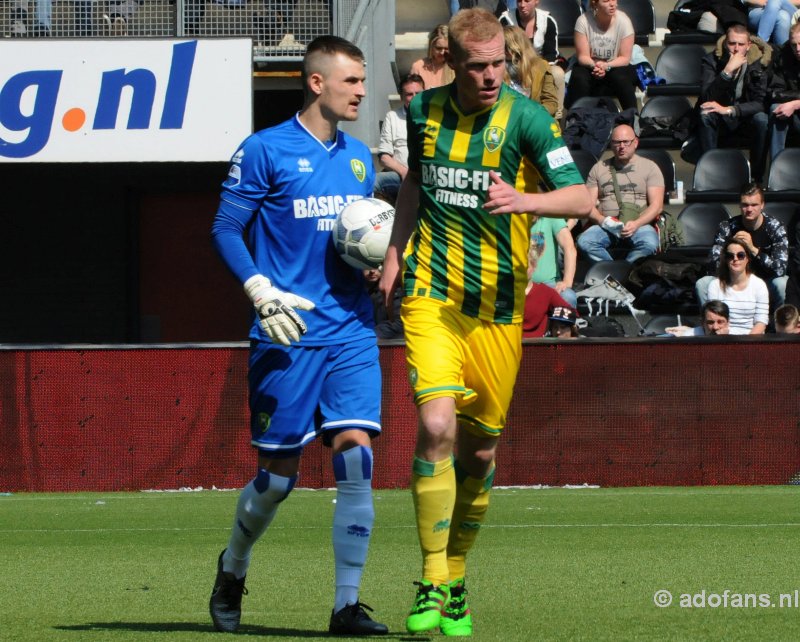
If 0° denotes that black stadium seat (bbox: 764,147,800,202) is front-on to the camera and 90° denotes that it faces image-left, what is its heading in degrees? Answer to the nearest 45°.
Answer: approximately 0°

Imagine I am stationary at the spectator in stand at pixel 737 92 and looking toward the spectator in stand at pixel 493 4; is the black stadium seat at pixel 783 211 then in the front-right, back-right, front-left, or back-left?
back-left

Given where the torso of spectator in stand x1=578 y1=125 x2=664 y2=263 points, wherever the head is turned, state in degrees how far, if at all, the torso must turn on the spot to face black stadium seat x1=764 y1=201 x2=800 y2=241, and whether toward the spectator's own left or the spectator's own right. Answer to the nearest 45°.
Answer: approximately 135° to the spectator's own left

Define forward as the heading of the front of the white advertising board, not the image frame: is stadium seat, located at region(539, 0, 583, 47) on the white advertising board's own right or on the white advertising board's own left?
on the white advertising board's own left

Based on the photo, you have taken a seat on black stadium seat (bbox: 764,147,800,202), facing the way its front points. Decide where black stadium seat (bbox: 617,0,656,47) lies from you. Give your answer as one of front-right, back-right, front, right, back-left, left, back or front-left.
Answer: back-right

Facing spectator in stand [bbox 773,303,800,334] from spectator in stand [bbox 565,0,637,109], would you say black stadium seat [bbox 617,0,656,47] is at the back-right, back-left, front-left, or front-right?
back-left

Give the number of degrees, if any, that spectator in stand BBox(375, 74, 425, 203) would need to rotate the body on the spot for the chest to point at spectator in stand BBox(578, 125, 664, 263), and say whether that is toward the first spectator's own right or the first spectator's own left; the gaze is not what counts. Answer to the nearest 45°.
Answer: approximately 90° to the first spectator's own left

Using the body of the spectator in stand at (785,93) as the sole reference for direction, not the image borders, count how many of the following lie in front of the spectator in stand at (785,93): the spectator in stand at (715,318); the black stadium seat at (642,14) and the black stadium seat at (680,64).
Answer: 1

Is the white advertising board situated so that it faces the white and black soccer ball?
yes

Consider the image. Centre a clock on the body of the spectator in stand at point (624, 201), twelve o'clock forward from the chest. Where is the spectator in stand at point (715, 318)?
the spectator in stand at point (715, 318) is roughly at 11 o'clock from the spectator in stand at point (624, 201).

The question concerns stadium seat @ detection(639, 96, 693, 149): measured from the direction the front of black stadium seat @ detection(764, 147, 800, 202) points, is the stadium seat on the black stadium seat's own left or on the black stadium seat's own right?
on the black stadium seat's own right

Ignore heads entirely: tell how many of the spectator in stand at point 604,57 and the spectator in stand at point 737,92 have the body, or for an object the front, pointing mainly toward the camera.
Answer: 2
